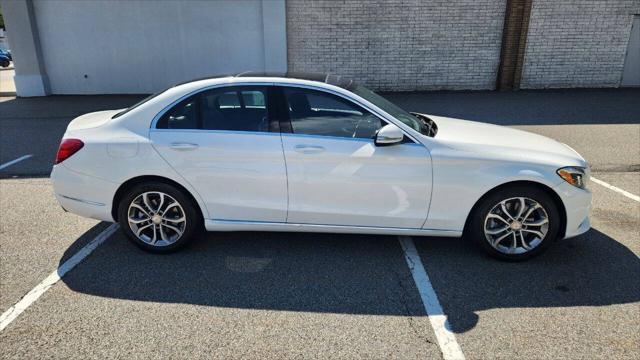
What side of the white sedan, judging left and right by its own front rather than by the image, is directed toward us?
right
